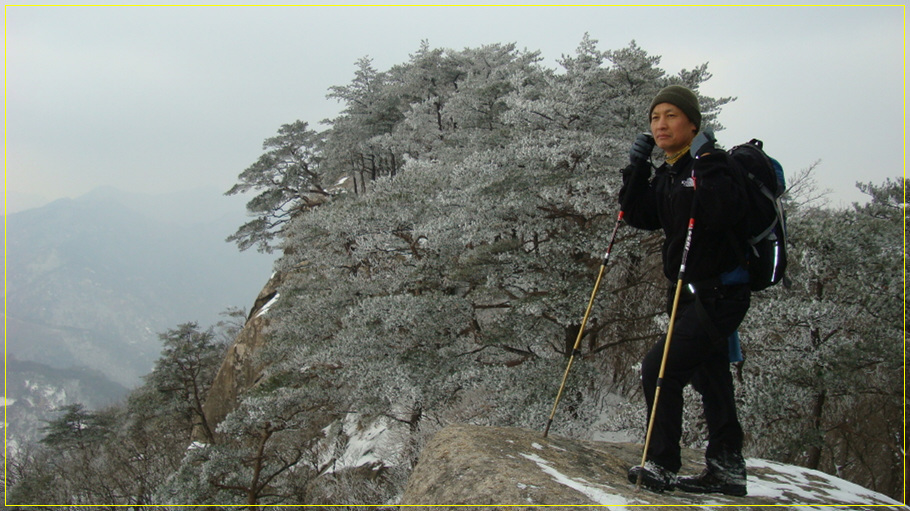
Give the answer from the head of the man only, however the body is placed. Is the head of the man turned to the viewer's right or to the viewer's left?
to the viewer's left

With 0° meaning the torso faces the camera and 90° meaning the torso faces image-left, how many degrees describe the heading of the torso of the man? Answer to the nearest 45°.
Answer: approximately 45°
